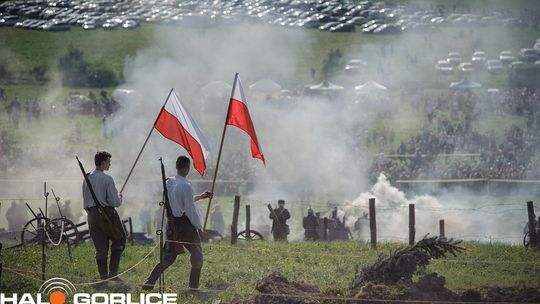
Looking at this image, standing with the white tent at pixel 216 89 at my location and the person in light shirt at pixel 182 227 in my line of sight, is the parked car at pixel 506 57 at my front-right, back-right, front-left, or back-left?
back-left

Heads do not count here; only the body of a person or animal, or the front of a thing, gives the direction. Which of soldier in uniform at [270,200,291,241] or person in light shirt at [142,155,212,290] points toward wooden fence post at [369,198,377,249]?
the person in light shirt

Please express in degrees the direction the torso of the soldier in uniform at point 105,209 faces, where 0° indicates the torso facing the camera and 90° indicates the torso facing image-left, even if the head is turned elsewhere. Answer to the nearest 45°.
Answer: approximately 225°

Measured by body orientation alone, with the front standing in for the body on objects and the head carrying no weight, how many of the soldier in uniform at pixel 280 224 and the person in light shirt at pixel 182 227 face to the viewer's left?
0

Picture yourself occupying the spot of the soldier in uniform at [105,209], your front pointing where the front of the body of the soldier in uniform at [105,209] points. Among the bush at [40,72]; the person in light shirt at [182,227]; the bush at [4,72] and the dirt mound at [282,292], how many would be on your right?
2

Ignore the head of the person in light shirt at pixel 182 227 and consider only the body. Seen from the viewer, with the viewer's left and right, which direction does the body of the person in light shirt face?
facing away from the viewer and to the right of the viewer

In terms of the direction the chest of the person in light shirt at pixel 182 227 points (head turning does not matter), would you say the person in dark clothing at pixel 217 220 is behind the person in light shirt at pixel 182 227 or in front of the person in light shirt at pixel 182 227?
in front

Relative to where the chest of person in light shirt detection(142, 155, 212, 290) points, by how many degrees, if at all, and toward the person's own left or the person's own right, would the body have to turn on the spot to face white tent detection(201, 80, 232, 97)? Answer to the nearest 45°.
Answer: approximately 45° to the person's own left
